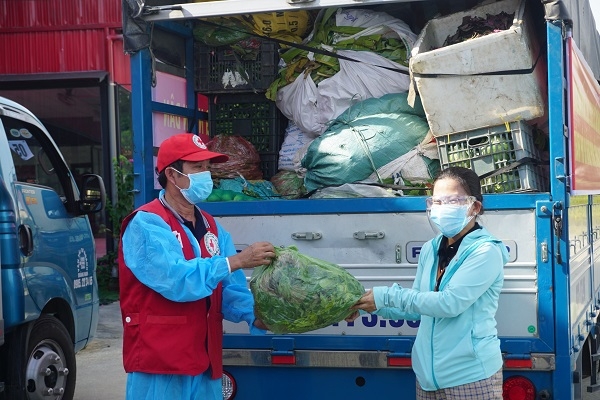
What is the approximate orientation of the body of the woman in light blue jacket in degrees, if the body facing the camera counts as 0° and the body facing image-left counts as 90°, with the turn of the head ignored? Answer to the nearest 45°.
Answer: approximately 45°

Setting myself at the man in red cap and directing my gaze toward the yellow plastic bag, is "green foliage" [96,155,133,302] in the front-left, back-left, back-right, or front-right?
front-left

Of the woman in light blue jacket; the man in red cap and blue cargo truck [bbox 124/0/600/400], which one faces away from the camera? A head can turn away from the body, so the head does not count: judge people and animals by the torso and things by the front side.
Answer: the blue cargo truck

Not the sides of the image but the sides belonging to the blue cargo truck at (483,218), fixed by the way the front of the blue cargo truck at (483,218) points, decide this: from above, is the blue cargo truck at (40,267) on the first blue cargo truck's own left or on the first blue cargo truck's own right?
on the first blue cargo truck's own left

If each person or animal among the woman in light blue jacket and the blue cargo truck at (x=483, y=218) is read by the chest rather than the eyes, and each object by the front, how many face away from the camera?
1

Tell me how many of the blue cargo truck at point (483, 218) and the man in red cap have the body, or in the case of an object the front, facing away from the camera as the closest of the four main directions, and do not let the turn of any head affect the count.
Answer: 1

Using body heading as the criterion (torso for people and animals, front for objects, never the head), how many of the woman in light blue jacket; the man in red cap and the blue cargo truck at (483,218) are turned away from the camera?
1

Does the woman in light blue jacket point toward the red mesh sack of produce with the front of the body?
no

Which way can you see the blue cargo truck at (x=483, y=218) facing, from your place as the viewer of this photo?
facing away from the viewer

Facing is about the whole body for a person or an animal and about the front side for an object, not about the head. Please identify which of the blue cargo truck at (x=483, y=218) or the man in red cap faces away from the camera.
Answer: the blue cargo truck

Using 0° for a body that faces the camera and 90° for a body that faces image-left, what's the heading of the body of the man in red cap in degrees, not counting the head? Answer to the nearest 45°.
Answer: approximately 315°

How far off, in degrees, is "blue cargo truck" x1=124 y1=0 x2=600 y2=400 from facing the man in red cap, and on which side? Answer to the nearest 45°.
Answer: approximately 135° to its left

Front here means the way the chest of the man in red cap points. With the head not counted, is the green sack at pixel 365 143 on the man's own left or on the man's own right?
on the man's own left
